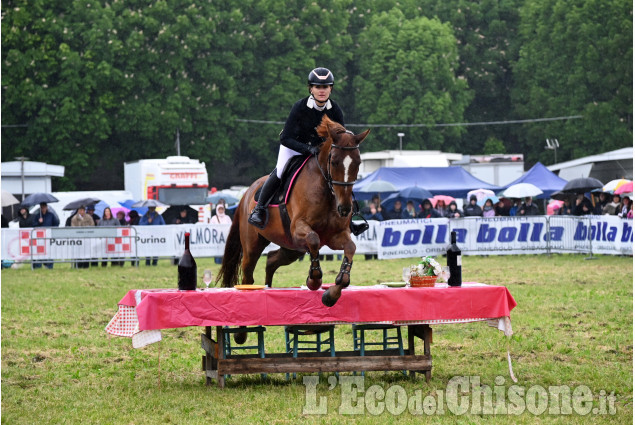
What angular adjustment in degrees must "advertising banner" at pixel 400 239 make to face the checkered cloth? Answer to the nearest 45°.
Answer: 0° — it already faces it

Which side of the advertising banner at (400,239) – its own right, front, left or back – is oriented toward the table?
front

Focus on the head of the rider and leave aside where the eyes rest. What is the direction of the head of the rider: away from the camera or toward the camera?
toward the camera

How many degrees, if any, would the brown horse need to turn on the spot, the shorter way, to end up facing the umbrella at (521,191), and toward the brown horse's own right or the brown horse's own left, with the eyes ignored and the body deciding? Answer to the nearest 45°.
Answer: approximately 135° to the brown horse's own left

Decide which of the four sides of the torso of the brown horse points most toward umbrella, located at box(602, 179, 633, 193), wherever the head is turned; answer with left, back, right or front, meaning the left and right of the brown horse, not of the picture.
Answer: left

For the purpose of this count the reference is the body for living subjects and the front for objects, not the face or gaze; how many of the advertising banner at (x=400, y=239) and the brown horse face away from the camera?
0

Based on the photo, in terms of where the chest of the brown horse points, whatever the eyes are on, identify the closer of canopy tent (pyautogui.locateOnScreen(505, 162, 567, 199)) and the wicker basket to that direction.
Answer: the wicker basket

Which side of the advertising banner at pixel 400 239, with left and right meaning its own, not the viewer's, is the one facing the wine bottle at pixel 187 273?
front

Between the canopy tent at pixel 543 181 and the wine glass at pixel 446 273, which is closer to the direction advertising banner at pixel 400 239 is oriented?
the wine glass

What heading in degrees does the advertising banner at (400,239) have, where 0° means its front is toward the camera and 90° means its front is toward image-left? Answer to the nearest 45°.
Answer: approximately 0°

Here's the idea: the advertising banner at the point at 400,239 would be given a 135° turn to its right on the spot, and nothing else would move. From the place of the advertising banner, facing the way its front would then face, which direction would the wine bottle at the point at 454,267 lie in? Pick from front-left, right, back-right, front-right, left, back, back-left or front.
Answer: back-left

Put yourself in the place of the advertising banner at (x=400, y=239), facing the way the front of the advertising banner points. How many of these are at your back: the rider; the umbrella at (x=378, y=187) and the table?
1

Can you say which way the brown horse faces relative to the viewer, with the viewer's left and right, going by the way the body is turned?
facing the viewer and to the right of the viewer

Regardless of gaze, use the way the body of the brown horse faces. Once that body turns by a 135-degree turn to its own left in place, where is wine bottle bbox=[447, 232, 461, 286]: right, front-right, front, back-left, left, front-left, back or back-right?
right

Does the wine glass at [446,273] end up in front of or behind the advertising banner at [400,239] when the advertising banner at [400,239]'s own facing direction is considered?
in front

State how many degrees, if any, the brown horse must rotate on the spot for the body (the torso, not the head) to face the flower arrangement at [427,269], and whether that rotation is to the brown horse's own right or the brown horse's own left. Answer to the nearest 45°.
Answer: approximately 45° to the brown horse's own left
